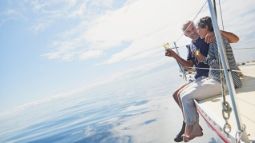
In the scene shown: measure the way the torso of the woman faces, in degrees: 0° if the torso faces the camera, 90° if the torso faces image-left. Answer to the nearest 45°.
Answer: approximately 90°
